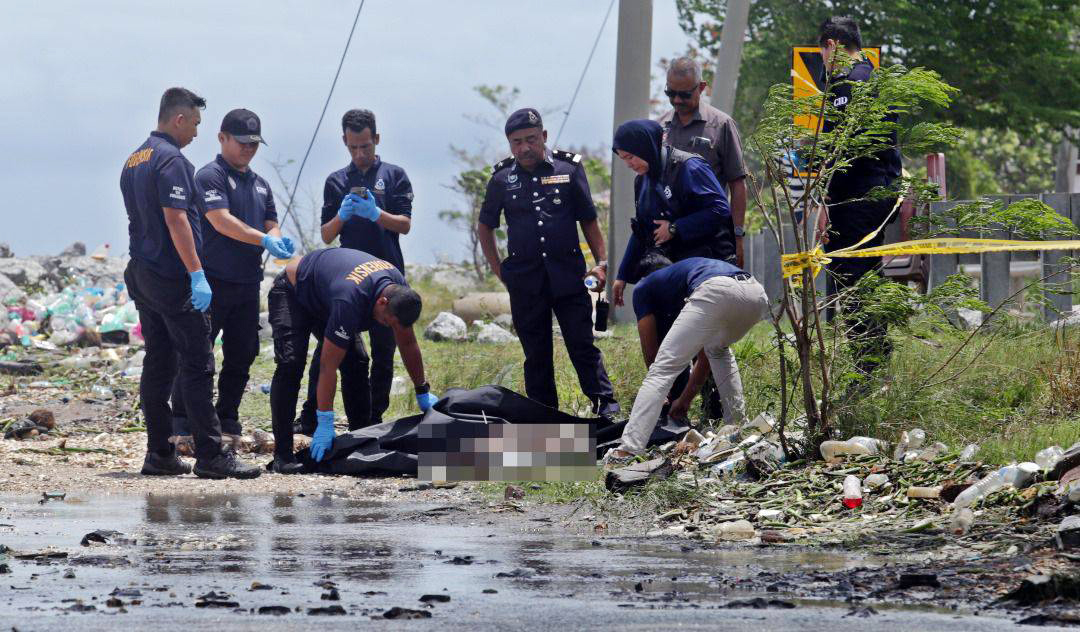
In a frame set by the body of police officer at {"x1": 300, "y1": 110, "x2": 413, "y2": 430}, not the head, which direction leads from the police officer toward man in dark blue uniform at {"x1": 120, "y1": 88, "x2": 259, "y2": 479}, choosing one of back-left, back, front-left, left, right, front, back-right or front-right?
front-right

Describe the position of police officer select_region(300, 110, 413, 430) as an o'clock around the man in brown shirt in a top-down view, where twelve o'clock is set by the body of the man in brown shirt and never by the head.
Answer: The police officer is roughly at 2 o'clock from the man in brown shirt.

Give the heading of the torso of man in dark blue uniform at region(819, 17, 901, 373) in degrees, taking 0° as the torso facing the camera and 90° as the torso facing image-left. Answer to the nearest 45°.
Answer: approximately 90°

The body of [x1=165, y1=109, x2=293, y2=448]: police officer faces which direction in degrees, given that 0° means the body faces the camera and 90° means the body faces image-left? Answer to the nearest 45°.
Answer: approximately 315°

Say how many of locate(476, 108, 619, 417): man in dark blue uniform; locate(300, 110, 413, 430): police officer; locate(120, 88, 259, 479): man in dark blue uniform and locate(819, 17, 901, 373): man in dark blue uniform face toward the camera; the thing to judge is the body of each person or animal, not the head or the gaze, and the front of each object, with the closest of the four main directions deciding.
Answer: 2

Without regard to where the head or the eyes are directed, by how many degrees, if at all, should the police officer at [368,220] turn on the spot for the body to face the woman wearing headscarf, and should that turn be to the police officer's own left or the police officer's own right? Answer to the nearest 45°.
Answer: approximately 45° to the police officer's own left
